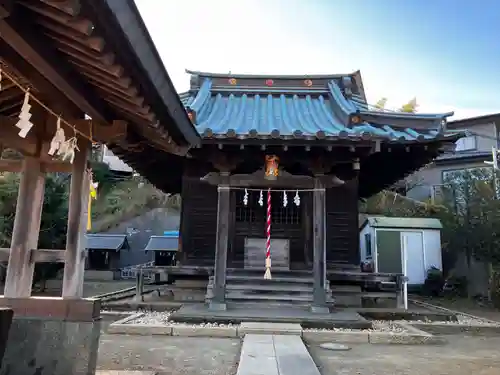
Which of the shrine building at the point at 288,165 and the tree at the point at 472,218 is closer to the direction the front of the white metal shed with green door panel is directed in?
the shrine building

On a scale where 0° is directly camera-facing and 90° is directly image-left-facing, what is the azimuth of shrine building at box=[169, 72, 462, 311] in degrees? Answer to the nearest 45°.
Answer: approximately 0°

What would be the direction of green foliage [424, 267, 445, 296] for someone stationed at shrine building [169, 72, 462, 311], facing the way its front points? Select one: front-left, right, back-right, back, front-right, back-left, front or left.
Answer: back-left

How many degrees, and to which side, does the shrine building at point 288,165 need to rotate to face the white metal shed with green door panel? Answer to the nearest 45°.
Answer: approximately 135° to its left

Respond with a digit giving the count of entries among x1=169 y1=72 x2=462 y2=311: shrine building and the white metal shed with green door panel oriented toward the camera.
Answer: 2

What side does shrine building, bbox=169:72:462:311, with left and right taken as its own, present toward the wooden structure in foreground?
front

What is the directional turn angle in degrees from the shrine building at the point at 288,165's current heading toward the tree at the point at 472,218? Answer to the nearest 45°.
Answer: approximately 135° to its left

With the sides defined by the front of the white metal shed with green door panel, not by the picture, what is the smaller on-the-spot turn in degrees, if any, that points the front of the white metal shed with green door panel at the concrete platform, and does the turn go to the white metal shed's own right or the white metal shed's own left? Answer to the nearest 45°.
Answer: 0° — it already faces it

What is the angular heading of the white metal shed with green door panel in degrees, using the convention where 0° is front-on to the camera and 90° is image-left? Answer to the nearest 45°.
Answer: approximately 0°
